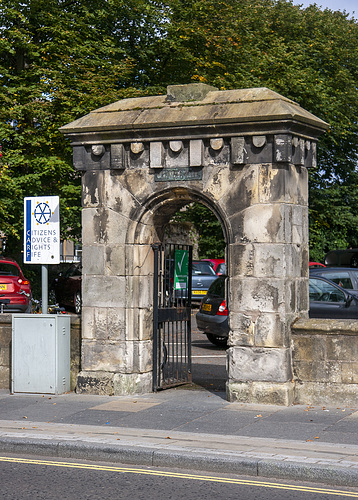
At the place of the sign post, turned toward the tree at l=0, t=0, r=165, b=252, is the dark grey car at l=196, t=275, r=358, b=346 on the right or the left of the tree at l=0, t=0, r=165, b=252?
right

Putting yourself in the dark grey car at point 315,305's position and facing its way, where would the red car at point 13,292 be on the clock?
The red car is roughly at 7 o'clock from the dark grey car.

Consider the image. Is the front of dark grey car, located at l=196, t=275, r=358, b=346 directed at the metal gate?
no

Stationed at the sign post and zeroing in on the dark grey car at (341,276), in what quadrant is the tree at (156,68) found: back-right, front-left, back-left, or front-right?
front-left

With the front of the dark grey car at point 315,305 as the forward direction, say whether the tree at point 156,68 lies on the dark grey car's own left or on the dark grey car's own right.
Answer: on the dark grey car's own left

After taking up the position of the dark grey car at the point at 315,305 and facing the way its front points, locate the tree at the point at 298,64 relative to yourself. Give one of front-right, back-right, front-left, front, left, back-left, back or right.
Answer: left

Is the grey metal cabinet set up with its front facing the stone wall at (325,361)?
no

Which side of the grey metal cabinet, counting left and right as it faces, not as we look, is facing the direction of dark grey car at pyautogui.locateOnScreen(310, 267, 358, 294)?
back

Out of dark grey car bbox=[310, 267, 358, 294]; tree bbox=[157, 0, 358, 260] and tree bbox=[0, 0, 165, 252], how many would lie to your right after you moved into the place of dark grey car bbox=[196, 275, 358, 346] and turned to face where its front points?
0

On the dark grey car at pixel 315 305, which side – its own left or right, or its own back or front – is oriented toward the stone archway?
right

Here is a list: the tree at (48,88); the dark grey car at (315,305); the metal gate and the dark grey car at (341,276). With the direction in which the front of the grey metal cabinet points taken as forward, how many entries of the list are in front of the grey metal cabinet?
0

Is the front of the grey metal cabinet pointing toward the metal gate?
no

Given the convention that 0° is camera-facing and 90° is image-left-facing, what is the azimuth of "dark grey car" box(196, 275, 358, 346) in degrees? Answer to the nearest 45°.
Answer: approximately 270°

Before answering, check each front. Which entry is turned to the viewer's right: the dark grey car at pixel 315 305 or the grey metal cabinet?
the dark grey car

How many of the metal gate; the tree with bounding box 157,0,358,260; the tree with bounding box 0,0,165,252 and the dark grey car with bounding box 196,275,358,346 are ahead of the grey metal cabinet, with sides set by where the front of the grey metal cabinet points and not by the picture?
0

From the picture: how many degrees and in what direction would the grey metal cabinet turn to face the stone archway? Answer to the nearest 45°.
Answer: approximately 90° to its left

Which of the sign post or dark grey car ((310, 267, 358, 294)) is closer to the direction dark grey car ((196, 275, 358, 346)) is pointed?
the dark grey car

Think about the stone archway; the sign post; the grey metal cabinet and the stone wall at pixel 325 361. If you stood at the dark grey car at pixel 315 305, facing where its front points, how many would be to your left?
0

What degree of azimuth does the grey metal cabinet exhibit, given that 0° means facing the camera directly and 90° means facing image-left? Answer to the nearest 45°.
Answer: approximately 45°

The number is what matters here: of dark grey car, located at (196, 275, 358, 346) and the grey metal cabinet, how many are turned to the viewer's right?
1
